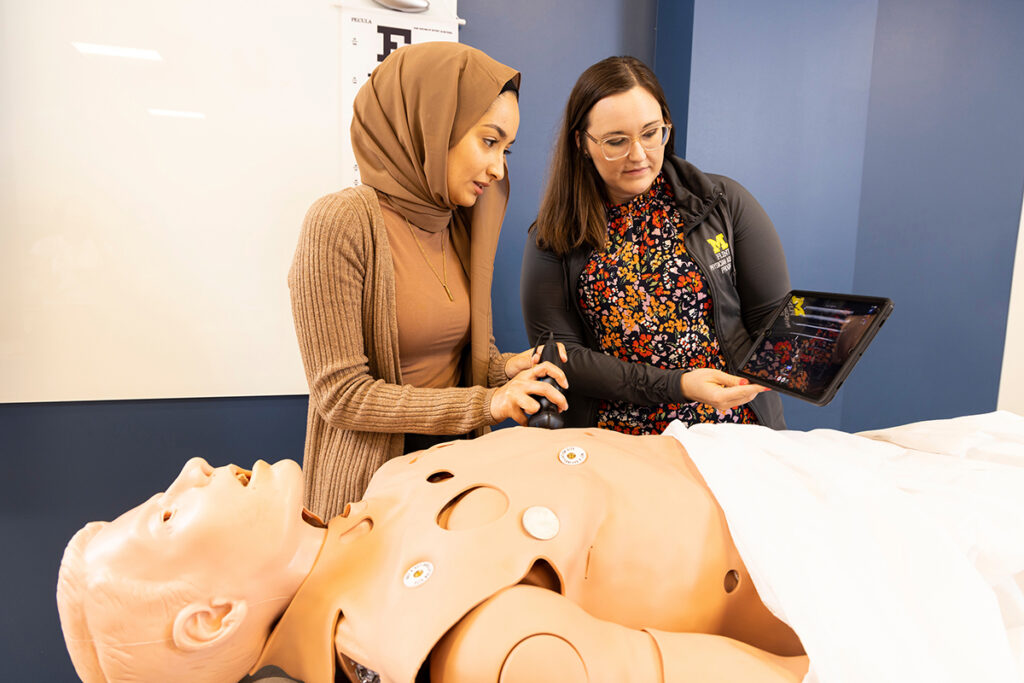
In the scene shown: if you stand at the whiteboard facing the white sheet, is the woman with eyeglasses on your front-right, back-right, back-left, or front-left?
front-left

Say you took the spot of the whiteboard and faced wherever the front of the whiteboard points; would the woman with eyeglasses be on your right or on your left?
on your left

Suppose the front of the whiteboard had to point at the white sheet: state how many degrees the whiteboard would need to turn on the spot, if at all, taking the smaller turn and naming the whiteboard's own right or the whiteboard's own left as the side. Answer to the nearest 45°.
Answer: approximately 45° to the whiteboard's own left

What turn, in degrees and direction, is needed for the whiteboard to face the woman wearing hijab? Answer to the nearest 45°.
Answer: approximately 45° to its left

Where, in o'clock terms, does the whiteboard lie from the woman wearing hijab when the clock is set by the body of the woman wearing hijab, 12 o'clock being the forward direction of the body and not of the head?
The whiteboard is roughly at 6 o'clock from the woman wearing hijab.

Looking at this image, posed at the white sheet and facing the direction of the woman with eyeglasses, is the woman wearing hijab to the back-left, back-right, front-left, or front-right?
front-left

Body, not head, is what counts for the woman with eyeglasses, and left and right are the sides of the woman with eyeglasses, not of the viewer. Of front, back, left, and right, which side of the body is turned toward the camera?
front

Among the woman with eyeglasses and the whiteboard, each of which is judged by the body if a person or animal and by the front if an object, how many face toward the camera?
2

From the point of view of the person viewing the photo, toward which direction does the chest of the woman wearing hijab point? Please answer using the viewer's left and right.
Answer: facing the viewer and to the right of the viewer

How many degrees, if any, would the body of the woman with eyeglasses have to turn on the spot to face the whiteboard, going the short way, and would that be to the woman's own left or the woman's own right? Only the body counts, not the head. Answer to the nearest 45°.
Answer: approximately 90° to the woman's own right

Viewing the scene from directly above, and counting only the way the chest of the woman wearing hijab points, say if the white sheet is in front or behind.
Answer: in front

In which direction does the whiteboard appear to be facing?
toward the camera
